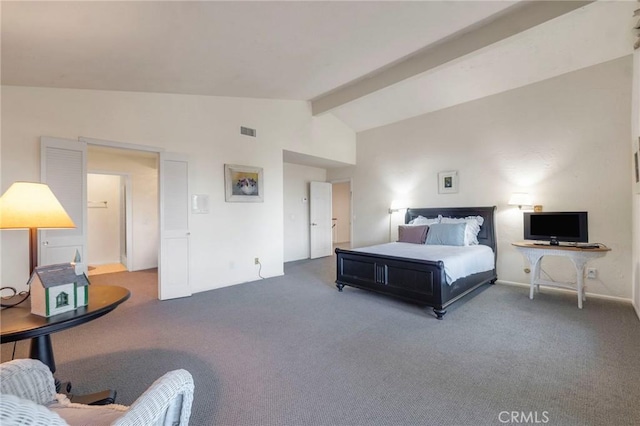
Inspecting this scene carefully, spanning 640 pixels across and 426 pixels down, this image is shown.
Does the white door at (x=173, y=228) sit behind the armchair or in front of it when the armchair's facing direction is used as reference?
in front

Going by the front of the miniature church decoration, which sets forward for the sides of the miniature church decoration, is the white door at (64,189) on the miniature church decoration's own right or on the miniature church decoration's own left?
on the miniature church decoration's own left

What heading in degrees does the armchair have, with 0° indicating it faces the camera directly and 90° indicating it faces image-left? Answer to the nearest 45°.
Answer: approximately 225°

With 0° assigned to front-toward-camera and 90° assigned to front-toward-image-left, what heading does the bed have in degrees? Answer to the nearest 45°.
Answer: approximately 45°

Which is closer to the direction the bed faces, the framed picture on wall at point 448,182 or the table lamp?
the table lamp

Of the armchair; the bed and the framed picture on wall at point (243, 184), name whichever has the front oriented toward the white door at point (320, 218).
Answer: the armchair

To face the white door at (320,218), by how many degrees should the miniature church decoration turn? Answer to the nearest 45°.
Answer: approximately 90° to its left

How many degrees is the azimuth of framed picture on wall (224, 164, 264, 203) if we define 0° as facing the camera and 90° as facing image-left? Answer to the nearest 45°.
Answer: approximately 315°

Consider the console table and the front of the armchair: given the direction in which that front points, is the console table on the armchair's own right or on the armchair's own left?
on the armchair's own right

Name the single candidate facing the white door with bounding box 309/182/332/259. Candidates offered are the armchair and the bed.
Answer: the armchair

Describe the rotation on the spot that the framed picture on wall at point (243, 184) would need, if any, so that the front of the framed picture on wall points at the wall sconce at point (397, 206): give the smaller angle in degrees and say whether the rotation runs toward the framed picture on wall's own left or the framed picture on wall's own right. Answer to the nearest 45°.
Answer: approximately 45° to the framed picture on wall's own left

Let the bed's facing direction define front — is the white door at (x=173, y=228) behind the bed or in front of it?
in front

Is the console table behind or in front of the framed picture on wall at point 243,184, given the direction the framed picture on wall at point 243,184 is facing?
in front
